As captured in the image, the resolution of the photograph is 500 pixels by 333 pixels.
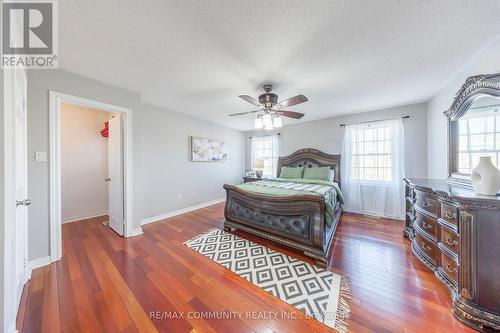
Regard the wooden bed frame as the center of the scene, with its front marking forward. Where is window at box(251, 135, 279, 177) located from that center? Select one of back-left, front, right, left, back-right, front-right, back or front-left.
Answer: back-right

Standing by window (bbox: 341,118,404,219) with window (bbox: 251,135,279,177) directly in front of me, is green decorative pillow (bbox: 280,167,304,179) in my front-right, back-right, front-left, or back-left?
front-left

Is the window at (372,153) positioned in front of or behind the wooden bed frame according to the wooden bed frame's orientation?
behind

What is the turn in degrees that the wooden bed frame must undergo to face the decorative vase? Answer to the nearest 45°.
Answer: approximately 90° to its left

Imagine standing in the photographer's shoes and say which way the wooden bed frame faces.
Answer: facing the viewer and to the left of the viewer

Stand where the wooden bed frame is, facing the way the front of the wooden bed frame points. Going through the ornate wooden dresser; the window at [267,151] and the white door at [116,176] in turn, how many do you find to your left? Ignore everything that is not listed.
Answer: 1

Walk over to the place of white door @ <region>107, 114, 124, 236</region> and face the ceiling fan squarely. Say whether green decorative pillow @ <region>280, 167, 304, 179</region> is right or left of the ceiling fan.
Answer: left

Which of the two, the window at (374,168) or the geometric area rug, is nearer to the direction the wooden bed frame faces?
the geometric area rug

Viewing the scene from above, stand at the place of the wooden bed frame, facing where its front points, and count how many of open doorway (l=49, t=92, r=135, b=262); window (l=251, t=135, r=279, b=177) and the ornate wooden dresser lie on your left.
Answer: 1
